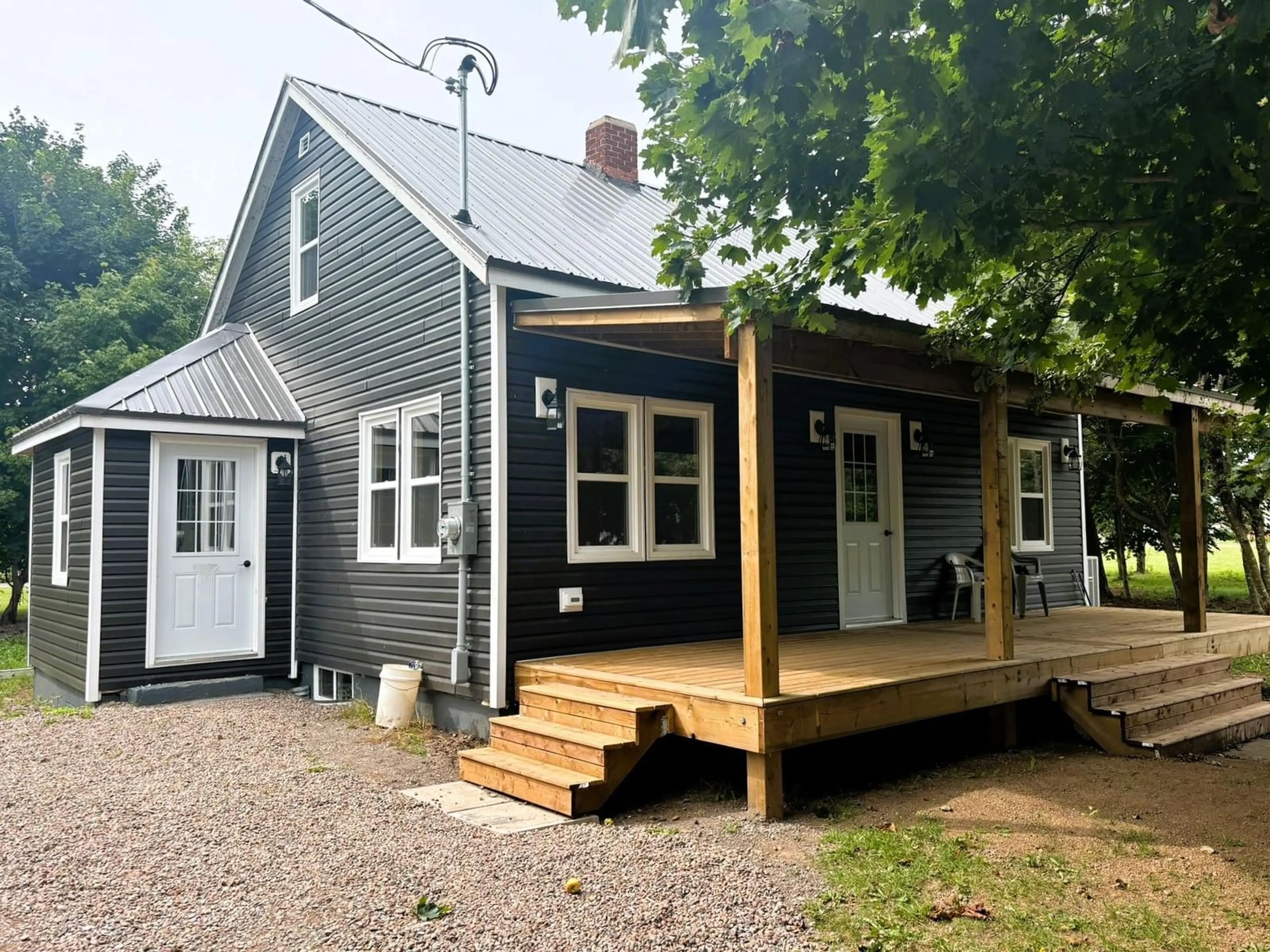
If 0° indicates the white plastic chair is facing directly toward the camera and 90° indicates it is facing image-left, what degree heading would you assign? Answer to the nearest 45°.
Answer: approximately 315°

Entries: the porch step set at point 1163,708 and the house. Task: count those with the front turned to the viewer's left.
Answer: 0

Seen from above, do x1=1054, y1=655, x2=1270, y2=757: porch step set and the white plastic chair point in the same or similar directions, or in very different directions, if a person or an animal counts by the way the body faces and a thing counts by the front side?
same or similar directions

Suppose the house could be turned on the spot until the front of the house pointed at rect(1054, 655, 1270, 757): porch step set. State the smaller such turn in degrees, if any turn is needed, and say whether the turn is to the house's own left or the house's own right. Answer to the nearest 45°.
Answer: approximately 45° to the house's own left

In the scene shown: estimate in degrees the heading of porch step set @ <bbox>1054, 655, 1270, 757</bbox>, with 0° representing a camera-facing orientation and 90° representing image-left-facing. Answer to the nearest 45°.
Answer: approximately 315°

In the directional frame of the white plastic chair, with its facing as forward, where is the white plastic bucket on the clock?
The white plastic bucket is roughly at 3 o'clock from the white plastic chair.

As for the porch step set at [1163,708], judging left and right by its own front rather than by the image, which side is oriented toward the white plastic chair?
back

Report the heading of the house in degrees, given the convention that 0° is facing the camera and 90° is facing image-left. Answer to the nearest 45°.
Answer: approximately 315°

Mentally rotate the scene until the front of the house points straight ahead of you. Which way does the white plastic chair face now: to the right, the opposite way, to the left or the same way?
the same way

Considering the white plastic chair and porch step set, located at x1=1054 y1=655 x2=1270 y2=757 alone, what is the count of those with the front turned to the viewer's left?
0

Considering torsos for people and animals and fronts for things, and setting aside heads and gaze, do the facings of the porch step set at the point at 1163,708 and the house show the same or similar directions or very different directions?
same or similar directions

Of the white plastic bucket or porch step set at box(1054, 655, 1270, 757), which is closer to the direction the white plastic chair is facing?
the porch step set
